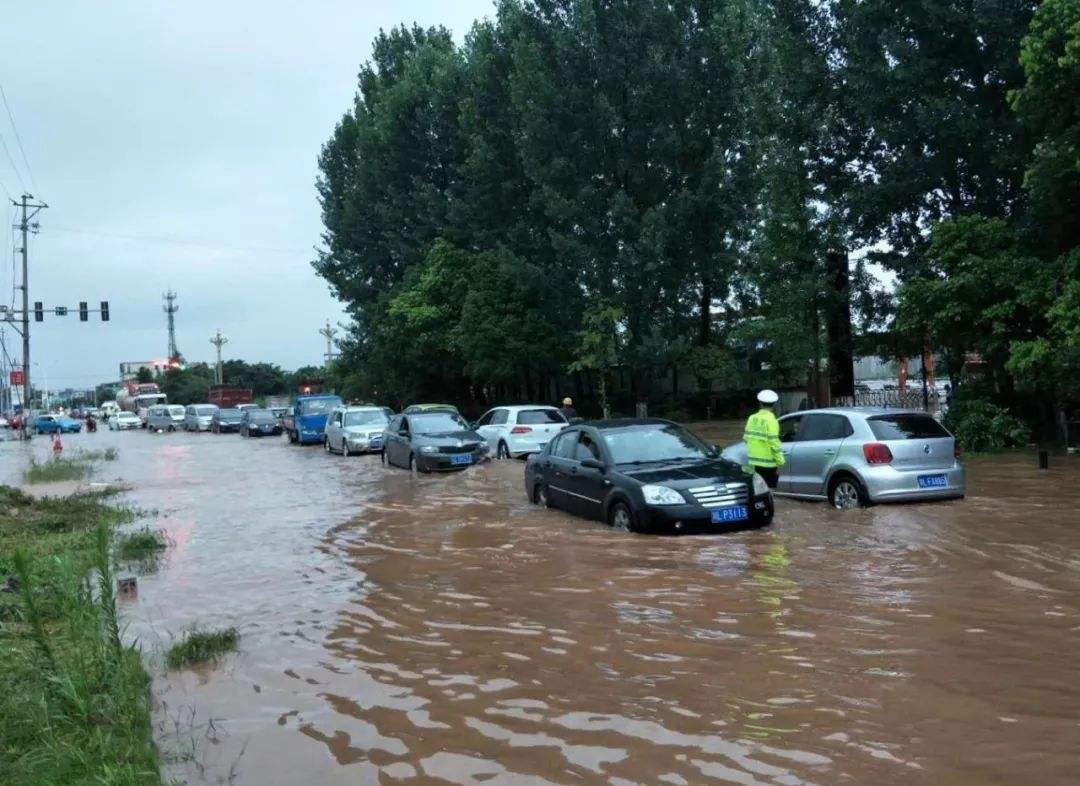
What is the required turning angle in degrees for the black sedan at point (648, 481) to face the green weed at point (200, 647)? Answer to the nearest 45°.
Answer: approximately 90° to its right

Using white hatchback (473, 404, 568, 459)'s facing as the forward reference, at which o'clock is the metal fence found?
The metal fence is roughly at 3 o'clock from the white hatchback.

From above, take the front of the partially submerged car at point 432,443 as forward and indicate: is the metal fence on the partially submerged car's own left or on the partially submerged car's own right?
on the partially submerged car's own left

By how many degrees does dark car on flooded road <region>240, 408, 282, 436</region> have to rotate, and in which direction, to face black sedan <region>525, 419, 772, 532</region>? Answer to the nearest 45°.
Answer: approximately 45° to its right

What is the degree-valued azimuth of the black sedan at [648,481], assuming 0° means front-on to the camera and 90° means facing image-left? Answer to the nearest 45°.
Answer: approximately 315°

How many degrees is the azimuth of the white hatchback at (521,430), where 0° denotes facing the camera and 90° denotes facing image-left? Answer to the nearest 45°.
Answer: approximately 135°

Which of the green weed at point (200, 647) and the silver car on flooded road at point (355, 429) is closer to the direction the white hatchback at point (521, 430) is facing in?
the silver car on flooded road

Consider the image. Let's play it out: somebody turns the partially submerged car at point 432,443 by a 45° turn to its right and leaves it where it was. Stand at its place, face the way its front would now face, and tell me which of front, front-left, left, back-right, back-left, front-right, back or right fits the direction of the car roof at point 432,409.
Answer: back

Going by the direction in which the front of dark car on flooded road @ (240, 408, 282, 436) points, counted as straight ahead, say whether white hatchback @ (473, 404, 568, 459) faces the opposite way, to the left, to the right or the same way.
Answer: the opposite way

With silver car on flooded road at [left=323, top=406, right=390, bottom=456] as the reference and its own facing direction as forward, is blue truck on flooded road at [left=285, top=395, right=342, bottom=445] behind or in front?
behind
